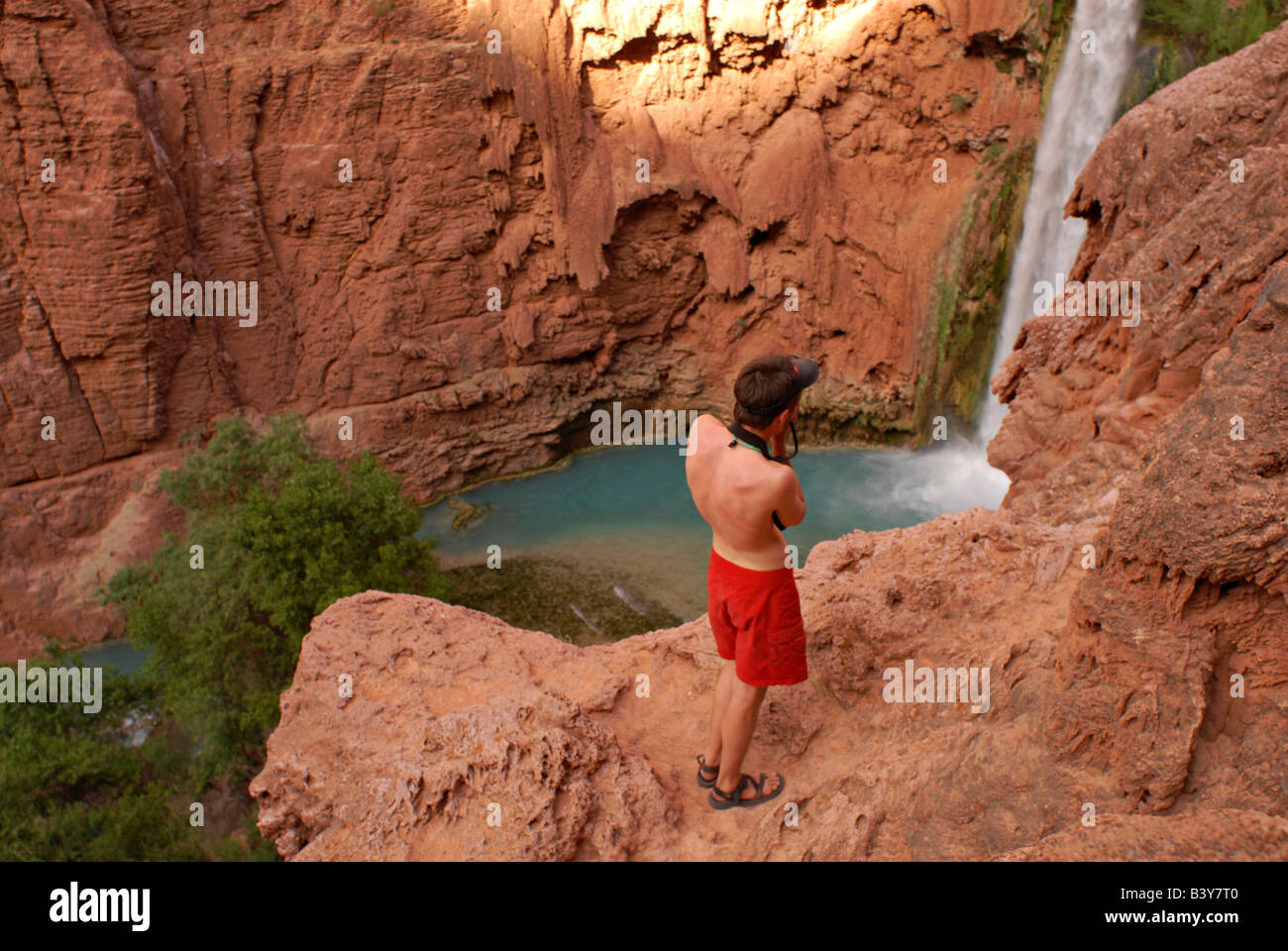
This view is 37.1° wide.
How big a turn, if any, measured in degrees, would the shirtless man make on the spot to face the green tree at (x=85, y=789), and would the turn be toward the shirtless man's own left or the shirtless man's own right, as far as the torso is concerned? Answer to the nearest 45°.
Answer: approximately 90° to the shirtless man's own left

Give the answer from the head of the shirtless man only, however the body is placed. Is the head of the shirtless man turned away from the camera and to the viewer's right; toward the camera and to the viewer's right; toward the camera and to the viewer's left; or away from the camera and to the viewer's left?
away from the camera and to the viewer's right

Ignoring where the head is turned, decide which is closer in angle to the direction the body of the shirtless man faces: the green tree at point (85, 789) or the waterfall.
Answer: the waterfall

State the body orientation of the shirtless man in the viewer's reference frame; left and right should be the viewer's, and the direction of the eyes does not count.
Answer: facing away from the viewer and to the right of the viewer

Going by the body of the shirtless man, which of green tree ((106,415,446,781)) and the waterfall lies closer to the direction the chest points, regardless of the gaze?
the waterfall
